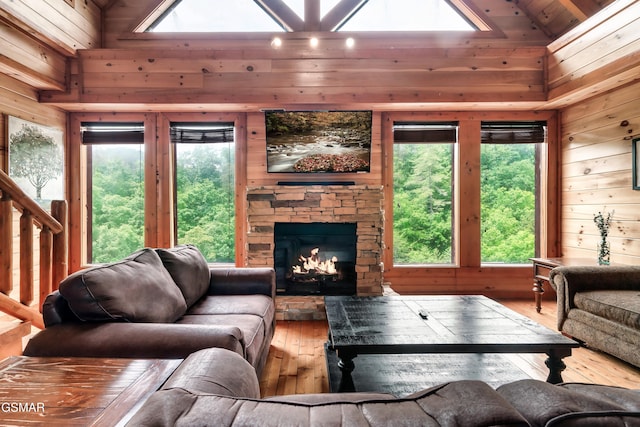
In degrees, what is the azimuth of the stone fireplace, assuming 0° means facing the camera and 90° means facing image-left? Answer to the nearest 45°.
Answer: approximately 0°

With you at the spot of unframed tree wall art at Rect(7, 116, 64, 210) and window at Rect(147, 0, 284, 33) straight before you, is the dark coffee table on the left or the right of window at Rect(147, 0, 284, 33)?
right

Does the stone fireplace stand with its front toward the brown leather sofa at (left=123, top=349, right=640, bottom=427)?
yes

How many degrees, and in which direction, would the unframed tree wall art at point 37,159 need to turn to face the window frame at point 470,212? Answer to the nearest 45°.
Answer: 0° — it already faces it

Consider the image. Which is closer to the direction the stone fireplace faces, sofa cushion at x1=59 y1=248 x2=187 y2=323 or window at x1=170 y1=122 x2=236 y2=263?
the sofa cushion

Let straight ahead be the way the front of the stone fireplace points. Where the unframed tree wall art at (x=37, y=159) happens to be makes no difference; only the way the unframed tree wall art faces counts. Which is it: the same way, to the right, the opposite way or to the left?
to the left

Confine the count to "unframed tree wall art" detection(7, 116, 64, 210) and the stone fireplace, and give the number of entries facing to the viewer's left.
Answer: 0

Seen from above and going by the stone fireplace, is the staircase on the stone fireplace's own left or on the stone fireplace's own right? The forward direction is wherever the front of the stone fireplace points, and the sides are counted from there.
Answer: on the stone fireplace's own right

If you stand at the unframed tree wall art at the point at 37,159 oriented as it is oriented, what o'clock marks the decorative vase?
The decorative vase is roughly at 12 o'clock from the unframed tree wall art.

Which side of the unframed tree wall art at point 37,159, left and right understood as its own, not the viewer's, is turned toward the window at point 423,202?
front

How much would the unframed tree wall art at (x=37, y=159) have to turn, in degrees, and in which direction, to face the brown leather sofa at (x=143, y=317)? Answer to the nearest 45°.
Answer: approximately 45° to its right

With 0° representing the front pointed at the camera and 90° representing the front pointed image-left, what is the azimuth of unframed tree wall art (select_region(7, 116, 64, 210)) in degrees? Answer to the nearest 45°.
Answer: approximately 315°
